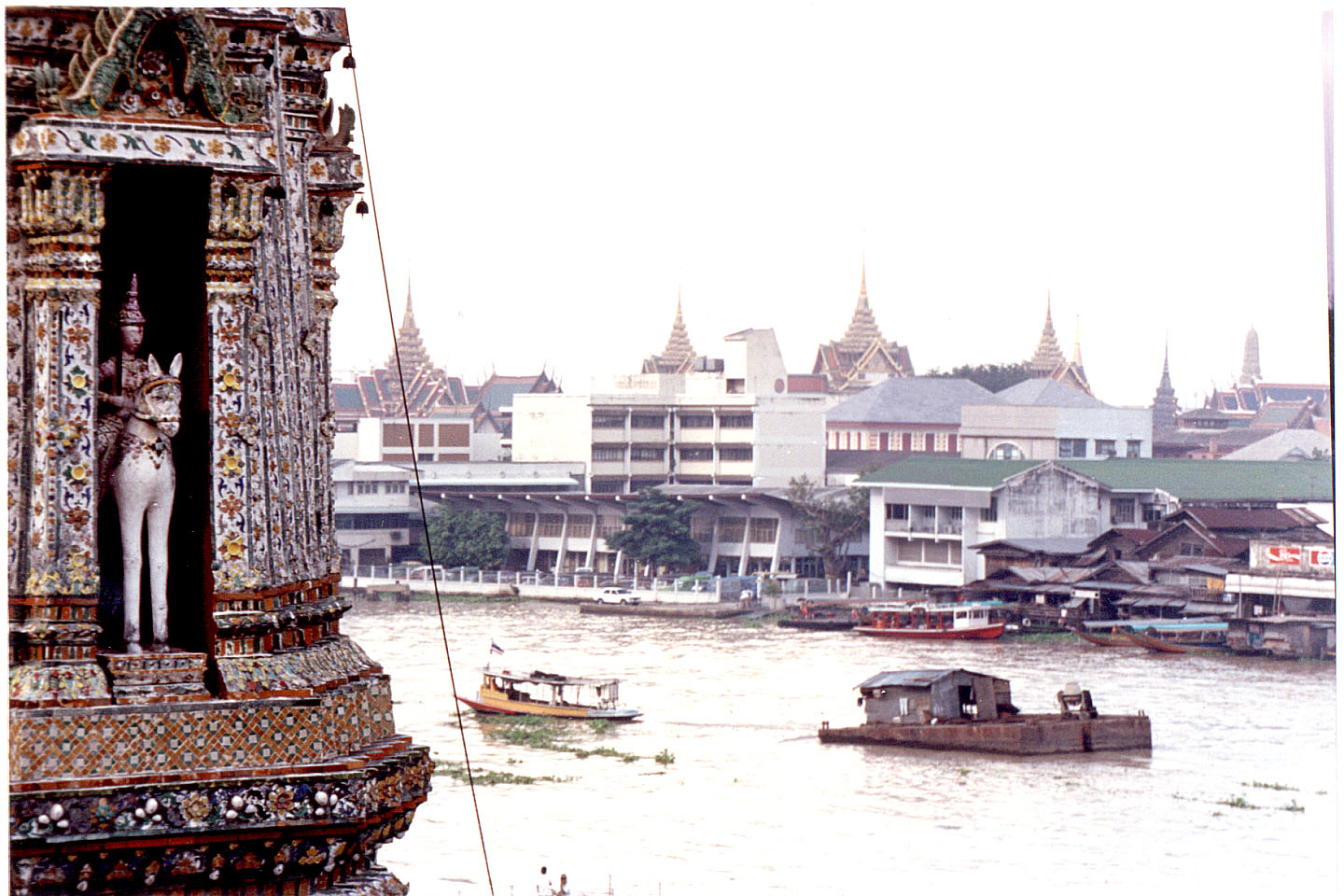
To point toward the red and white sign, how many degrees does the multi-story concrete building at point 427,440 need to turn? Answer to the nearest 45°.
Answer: approximately 45° to its left

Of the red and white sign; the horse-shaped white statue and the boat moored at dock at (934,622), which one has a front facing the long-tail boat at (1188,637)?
the boat moored at dock

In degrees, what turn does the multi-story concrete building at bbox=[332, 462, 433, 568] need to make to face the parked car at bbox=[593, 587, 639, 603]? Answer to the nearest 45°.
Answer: approximately 90° to its left

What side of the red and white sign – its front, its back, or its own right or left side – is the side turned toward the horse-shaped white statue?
front

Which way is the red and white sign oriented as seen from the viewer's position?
toward the camera

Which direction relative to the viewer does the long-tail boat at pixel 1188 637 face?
to the viewer's left

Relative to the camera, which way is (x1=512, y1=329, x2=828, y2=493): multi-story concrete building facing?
toward the camera

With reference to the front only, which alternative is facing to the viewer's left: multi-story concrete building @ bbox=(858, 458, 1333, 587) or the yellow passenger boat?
the yellow passenger boat

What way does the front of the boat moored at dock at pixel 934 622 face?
to the viewer's right

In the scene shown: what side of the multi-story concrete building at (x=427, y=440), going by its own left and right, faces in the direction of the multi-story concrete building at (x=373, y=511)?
front

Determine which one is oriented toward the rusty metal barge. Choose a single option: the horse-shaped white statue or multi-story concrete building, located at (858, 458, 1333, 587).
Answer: the multi-story concrete building

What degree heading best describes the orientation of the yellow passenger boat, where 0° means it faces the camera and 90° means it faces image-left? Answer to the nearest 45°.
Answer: approximately 90°

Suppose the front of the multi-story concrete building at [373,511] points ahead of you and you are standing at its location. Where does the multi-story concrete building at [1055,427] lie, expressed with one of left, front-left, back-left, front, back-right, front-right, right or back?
left

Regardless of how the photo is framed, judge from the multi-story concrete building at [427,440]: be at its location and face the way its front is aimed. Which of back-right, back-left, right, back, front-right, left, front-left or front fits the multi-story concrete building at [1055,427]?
left

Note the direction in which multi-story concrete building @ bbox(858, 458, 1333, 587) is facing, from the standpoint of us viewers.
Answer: facing the viewer
